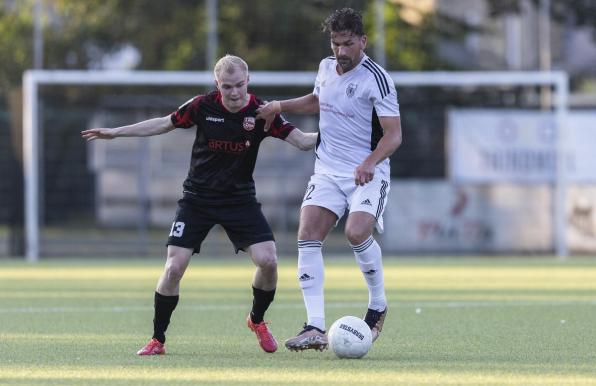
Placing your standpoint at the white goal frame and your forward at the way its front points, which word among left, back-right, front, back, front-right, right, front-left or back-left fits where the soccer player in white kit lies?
front

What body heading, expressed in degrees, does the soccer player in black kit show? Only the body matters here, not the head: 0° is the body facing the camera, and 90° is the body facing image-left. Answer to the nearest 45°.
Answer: approximately 0°

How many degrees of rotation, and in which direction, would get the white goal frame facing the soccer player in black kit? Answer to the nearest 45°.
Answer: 0° — it already faces them

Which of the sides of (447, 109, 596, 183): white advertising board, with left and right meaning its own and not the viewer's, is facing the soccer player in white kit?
front

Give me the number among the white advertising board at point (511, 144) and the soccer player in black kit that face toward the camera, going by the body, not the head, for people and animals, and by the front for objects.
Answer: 2

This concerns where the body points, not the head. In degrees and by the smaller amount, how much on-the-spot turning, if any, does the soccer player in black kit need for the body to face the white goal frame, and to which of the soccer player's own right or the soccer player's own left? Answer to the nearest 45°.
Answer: approximately 180°

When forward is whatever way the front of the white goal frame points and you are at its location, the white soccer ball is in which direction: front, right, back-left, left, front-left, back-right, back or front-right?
front

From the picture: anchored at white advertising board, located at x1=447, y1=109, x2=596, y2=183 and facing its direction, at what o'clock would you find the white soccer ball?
The white soccer ball is roughly at 12 o'clock from the white advertising board.

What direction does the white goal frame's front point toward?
toward the camera
